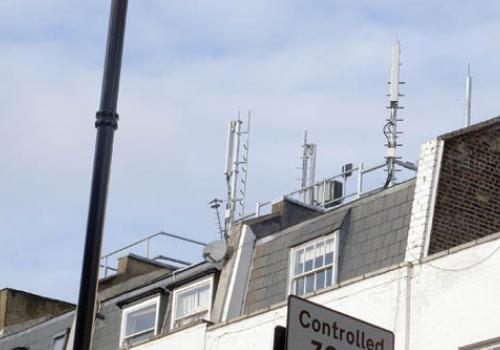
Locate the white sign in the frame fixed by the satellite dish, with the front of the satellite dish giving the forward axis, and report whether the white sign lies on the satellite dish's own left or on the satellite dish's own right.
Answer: on the satellite dish's own left

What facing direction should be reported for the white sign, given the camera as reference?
facing the viewer and to the right of the viewer

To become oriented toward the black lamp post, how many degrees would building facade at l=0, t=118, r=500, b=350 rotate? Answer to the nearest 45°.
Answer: approximately 45° to its left

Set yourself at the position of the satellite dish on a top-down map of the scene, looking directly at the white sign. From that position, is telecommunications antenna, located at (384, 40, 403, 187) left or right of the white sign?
left

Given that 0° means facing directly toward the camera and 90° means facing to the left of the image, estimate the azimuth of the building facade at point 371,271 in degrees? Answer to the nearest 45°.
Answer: approximately 45°

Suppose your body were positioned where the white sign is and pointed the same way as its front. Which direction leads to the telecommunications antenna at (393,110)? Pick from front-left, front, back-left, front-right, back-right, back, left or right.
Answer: back-left

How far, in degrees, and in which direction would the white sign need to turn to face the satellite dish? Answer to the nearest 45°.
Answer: approximately 135° to its left

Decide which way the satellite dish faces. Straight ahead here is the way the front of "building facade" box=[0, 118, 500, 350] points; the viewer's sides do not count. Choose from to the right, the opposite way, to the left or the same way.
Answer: the same way
